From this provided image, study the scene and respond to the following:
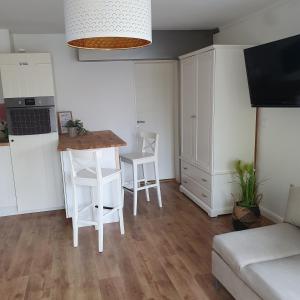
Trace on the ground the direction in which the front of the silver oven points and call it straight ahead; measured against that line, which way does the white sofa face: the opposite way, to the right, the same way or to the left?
to the right

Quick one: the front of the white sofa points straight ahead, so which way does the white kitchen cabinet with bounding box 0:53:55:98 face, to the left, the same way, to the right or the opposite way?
to the left

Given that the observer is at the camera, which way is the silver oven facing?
facing the viewer

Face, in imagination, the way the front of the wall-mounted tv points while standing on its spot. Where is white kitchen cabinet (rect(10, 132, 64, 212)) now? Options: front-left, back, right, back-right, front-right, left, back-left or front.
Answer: front-right

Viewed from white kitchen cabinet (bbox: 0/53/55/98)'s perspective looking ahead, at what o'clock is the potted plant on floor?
The potted plant on floor is roughly at 10 o'clock from the white kitchen cabinet.

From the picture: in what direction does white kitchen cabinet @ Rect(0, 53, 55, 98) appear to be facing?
toward the camera

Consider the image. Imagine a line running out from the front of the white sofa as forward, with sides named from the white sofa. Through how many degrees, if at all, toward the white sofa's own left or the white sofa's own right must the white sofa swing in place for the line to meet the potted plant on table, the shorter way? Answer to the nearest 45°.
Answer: approximately 90° to the white sofa's own right

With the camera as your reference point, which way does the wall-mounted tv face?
facing the viewer and to the left of the viewer

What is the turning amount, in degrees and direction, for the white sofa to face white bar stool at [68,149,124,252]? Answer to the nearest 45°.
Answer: approximately 45° to its right

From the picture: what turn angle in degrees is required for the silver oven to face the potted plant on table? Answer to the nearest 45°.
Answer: approximately 90° to its left

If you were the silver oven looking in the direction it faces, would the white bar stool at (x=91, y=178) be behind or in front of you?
in front

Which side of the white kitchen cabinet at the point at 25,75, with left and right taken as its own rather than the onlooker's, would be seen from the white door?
left

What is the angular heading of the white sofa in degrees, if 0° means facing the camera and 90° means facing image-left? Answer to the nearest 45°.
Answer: approximately 45°
